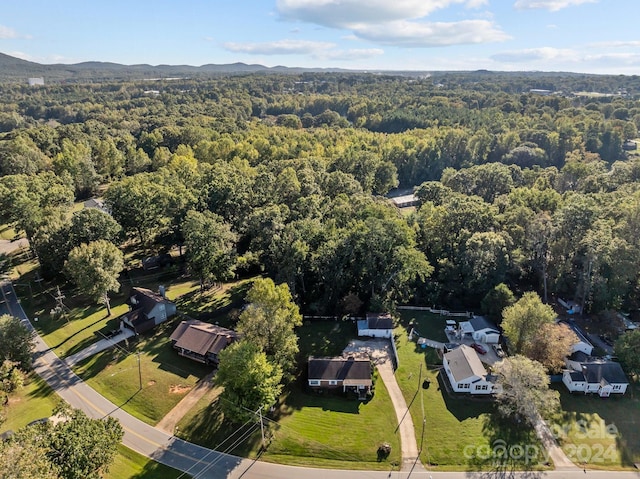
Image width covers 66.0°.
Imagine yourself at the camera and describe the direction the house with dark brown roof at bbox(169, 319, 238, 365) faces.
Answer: facing the viewer and to the left of the viewer

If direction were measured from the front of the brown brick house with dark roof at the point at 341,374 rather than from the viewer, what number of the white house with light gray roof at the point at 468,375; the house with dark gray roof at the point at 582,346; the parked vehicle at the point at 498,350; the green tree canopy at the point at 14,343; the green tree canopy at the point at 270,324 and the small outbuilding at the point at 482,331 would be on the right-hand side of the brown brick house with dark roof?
2

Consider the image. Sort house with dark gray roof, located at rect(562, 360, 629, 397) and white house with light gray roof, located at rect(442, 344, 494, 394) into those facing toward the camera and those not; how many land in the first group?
2

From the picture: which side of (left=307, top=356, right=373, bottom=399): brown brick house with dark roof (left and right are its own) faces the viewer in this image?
front

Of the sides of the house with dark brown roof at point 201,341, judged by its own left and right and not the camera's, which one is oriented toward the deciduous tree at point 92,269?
right

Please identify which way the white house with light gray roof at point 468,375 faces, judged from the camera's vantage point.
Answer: facing the viewer

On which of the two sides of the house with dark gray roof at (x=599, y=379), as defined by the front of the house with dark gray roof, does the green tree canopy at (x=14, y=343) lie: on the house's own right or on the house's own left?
on the house's own right

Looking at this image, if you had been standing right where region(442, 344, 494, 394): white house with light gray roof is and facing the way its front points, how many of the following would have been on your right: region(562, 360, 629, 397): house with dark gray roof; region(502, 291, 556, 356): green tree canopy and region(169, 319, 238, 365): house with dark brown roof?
1

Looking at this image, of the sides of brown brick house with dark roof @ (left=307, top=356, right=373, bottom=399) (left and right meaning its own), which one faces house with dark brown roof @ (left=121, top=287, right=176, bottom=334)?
right

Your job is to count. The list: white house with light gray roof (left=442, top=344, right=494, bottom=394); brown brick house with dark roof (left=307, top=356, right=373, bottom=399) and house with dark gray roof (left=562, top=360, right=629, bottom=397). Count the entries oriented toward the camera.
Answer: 3

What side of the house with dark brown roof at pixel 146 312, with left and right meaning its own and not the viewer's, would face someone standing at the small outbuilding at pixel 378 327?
left

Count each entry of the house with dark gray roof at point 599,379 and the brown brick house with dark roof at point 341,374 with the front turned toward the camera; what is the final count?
2

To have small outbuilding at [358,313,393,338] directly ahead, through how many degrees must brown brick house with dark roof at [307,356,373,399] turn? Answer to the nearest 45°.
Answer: approximately 135° to its left

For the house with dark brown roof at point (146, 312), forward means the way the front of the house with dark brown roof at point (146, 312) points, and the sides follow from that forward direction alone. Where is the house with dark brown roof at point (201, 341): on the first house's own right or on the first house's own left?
on the first house's own left

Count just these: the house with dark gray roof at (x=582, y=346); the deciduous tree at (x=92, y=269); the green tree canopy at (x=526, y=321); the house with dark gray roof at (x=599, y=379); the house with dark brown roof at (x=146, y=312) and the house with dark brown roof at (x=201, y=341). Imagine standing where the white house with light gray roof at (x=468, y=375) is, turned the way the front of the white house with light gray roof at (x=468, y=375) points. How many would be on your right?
3

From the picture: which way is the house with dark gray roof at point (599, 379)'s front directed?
toward the camera
